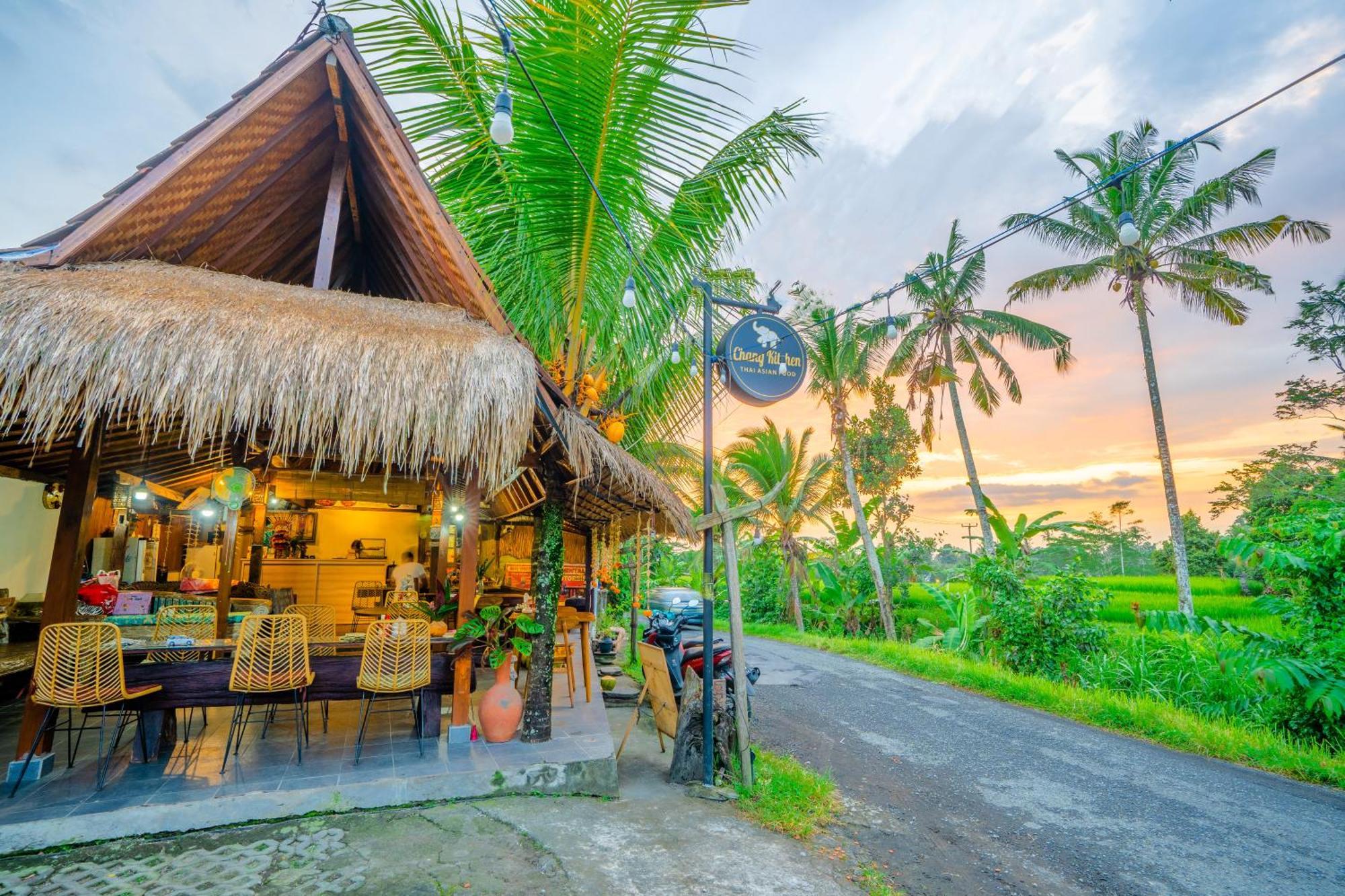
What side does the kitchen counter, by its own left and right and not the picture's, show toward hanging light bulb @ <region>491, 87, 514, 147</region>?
front

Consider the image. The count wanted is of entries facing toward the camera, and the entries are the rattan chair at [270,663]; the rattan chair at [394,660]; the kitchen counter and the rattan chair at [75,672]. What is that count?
1

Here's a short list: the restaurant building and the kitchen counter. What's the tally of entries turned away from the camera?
0

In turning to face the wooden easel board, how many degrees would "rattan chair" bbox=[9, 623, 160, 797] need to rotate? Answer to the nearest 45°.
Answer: approximately 45° to its right

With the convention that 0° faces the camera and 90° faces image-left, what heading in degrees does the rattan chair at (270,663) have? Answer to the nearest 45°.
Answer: approximately 180°

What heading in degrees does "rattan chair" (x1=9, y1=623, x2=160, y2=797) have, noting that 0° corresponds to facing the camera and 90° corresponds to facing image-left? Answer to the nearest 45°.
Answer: approximately 225°

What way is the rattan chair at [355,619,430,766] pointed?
away from the camera

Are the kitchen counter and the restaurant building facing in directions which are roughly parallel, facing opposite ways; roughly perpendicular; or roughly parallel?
roughly parallel

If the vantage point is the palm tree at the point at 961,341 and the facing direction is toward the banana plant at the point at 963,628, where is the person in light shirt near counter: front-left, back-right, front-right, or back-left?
front-right

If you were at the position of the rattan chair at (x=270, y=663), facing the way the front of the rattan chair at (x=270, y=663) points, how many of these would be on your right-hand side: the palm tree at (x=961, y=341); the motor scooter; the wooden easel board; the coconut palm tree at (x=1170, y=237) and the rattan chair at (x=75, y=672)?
4

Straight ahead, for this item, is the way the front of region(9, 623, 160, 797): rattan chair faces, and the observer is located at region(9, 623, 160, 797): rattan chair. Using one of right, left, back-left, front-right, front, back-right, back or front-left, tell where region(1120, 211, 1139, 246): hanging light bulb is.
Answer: right

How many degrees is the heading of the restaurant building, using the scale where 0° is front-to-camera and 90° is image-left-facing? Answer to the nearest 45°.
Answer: approximately 0°

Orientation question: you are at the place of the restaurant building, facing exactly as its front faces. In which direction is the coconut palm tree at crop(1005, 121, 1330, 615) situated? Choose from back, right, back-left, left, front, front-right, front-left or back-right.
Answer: left

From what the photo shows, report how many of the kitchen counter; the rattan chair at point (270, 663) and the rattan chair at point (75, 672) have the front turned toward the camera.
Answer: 1

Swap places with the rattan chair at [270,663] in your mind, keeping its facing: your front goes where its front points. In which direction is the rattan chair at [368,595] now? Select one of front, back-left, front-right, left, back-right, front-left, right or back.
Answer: front

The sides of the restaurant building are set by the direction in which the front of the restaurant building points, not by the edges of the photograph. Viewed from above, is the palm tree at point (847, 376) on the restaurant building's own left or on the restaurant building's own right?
on the restaurant building's own left
